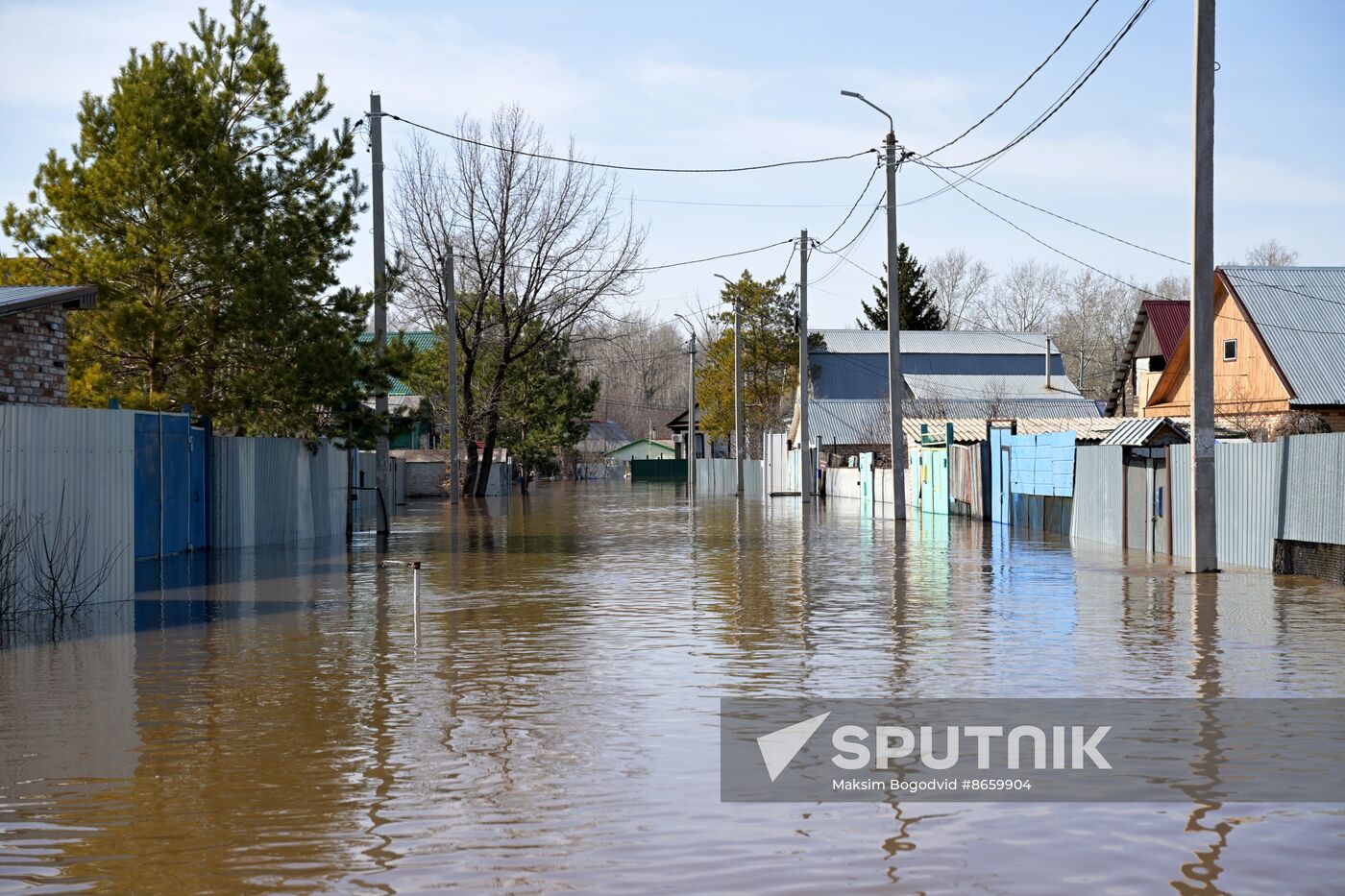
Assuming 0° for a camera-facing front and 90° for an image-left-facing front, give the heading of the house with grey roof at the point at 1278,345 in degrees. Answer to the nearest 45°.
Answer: approximately 45°

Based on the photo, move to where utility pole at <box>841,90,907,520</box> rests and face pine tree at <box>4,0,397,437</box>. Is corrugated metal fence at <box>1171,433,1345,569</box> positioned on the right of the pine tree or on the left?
left

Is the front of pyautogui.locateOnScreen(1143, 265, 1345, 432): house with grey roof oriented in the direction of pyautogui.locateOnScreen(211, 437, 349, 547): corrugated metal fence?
yes

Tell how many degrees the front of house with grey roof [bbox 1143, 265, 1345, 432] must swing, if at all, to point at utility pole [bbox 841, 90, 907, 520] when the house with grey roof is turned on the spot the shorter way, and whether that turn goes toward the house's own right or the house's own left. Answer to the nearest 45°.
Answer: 0° — it already faces it

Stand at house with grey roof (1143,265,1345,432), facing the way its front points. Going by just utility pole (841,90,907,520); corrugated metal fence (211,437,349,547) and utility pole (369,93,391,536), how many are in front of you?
3

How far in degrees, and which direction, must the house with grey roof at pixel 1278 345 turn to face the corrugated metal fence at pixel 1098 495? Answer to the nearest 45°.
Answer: approximately 45° to its left

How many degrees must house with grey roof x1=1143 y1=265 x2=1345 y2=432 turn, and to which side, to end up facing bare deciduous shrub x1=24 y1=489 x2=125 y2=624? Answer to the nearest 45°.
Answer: approximately 45° to its left

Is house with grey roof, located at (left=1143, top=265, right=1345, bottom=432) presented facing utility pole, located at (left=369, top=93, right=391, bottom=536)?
yes

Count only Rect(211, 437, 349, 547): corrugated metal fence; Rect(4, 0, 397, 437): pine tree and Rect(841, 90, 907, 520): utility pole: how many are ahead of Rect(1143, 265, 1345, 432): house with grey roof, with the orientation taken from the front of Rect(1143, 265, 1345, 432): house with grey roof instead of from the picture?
3

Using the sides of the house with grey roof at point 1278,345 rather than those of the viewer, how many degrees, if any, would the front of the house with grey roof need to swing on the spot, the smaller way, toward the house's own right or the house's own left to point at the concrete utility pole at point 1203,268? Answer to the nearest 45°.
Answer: approximately 45° to the house's own left
